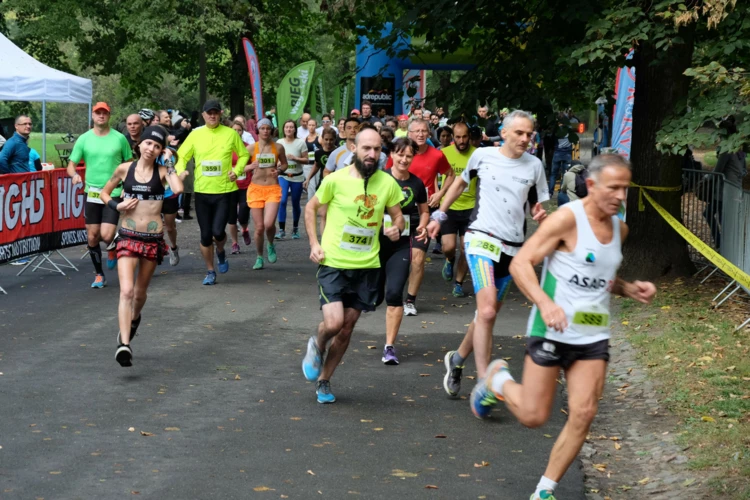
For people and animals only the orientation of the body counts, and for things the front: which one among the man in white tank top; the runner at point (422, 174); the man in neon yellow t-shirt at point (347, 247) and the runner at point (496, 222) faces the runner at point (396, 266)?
the runner at point (422, 174)

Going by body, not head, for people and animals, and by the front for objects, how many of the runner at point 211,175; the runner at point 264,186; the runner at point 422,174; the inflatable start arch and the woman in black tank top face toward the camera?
5

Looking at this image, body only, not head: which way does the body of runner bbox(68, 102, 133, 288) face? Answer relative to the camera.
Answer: toward the camera

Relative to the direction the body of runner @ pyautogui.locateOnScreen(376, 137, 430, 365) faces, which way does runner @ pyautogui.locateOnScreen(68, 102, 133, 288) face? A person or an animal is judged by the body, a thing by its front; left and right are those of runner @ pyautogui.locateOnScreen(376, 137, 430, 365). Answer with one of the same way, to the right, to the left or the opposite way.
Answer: the same way

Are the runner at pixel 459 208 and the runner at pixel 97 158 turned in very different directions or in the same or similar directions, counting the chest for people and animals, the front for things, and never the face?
same or similar directions

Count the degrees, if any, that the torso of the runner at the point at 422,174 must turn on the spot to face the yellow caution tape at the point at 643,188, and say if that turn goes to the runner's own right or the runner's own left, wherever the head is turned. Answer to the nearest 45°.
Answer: approximately 135° to the runner's own left

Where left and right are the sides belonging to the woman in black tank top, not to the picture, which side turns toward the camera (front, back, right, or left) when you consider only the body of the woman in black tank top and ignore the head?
front

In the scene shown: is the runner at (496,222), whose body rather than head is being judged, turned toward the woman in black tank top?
no

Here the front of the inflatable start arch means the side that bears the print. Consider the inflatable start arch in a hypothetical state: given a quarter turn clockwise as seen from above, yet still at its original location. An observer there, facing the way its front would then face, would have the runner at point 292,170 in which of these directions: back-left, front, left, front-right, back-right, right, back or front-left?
left

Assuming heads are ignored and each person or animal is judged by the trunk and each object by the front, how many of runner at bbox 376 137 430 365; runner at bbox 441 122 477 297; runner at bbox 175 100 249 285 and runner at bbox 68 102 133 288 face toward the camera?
4

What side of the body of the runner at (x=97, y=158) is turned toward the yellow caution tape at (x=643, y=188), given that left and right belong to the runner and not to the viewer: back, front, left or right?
left

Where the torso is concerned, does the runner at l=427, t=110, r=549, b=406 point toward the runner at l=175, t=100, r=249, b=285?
no

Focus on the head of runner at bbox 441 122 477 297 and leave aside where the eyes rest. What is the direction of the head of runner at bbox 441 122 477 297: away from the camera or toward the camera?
toward the camera

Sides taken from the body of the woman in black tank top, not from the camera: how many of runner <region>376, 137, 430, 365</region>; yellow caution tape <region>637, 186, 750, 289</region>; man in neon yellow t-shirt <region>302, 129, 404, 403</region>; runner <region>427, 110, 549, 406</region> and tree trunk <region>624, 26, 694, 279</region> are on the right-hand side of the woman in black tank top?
0

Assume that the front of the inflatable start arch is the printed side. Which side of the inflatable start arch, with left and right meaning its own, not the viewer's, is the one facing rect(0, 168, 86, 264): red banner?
front

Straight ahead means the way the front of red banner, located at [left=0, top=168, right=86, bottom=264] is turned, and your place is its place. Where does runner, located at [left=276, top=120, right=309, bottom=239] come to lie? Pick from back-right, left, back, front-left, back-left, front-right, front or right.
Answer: left

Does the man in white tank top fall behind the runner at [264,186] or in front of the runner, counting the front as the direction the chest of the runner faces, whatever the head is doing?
in front

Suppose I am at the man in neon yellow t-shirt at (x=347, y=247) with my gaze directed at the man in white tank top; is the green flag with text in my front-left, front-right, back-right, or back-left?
back-left

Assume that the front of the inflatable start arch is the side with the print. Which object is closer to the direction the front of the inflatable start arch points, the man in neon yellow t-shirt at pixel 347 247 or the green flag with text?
the man in neon yellow t-shirt

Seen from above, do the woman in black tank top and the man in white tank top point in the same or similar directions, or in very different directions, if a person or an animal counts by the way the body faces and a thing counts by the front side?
same or similar directions
